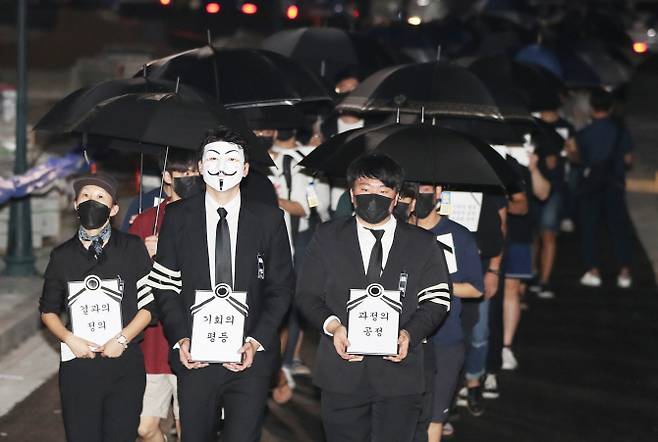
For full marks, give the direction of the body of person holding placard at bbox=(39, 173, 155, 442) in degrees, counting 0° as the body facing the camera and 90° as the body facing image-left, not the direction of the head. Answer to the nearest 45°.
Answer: approximately 0°

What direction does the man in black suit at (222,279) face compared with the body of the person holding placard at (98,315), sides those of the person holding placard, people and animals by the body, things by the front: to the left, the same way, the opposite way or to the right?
the same way

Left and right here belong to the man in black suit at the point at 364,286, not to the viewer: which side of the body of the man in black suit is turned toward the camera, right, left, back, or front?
front

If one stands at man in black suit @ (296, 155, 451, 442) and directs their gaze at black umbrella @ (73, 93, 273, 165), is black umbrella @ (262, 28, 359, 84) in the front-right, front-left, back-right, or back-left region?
front-right

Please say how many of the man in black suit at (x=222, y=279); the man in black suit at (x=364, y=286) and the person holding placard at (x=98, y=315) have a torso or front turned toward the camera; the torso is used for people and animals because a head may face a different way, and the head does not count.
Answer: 3

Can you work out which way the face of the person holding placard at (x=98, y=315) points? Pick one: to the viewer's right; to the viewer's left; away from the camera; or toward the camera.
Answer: toward the camera

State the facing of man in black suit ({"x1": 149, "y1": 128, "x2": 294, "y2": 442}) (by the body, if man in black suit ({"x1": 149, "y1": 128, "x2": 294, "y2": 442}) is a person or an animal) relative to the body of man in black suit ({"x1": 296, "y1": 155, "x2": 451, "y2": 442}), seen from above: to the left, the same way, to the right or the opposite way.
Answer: the same way

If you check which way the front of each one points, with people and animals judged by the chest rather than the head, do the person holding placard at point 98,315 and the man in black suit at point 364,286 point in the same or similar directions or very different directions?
same or similar directions

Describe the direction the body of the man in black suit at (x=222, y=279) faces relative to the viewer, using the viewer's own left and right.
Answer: facing the viewer
